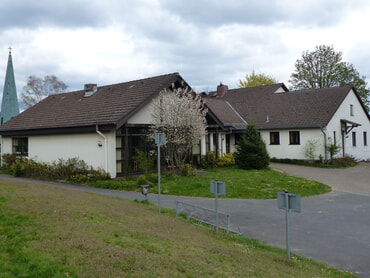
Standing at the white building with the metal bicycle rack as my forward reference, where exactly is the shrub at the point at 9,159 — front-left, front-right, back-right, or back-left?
front-right

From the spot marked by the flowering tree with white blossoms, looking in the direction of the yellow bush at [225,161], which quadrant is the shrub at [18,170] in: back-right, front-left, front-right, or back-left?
back-left

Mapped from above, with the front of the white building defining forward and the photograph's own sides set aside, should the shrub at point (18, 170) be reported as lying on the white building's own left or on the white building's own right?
on the white building's own right

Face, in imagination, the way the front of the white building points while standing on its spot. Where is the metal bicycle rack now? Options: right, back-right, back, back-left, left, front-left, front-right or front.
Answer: front-right

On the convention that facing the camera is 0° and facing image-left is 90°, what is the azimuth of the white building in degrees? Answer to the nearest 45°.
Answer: approximately 315°

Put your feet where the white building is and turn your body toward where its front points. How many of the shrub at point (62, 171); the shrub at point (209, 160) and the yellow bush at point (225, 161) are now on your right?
3

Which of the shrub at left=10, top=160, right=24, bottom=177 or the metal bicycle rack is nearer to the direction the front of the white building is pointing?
the metal bicycle rack

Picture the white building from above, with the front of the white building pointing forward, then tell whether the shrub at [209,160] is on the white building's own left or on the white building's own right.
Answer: on the white building's own right

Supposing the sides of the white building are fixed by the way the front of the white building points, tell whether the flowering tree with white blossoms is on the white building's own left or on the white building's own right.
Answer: on the white building's own right

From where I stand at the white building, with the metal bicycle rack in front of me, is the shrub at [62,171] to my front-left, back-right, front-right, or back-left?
front-right
